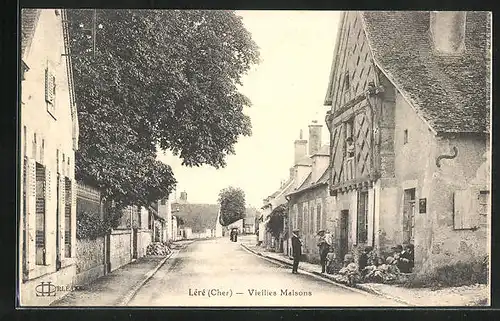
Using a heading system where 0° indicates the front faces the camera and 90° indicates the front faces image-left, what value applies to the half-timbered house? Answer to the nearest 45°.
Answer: approximately 45°
